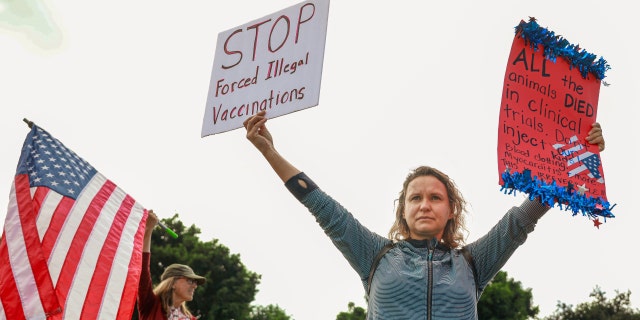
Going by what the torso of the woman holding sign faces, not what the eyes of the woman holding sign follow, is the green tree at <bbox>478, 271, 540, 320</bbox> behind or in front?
behind

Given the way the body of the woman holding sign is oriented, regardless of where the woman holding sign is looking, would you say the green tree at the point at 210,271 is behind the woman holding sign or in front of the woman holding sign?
behind

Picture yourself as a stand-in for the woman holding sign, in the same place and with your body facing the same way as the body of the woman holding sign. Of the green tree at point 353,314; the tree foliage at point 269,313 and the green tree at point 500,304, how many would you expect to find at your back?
3

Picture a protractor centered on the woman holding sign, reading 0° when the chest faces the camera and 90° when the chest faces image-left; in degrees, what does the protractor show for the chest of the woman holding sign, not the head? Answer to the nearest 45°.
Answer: approximately 0°

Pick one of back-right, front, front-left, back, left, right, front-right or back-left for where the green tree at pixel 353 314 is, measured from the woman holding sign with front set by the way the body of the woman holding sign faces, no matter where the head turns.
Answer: back

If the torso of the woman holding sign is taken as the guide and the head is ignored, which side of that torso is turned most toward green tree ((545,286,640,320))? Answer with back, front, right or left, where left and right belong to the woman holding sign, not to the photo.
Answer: back

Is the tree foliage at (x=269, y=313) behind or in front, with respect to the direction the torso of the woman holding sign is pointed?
behind
